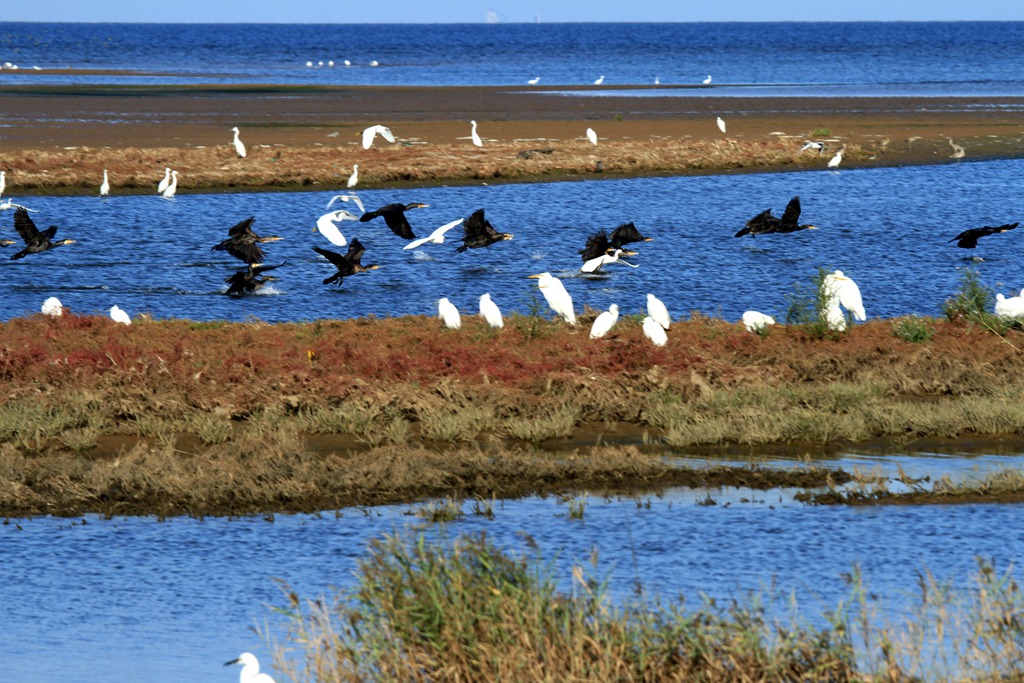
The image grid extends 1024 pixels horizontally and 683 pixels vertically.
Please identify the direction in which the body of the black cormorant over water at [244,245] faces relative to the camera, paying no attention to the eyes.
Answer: to the viewer's right

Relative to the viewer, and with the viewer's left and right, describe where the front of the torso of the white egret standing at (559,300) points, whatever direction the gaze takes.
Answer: facing to the left of the viewer

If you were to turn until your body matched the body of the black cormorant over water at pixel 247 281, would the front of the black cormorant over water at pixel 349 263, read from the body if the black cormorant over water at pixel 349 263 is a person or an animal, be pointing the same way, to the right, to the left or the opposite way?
the same way

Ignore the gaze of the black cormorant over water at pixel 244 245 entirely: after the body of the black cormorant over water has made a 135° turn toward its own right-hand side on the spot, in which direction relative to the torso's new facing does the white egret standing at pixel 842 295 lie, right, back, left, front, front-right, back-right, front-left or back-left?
left

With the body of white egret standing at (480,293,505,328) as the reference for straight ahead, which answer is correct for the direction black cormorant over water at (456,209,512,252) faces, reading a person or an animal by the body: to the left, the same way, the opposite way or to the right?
the opposite way

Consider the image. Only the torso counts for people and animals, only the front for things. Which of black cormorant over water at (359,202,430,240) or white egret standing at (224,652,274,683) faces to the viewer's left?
the white egret standing

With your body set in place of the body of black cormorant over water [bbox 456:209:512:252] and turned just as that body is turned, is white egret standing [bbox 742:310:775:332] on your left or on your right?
on your right

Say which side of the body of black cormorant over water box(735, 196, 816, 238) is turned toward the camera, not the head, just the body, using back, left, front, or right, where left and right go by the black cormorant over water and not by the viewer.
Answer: right

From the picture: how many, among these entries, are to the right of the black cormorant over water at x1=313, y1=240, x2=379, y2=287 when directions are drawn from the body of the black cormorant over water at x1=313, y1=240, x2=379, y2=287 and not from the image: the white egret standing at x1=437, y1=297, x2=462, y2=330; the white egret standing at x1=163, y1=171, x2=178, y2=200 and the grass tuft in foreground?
2

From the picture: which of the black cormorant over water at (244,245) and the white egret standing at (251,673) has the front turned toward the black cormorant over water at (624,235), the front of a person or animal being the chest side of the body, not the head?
the black cormorant over water at (244,245)

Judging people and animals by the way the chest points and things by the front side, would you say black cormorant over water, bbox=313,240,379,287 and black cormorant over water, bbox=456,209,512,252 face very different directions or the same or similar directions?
same or similar directions

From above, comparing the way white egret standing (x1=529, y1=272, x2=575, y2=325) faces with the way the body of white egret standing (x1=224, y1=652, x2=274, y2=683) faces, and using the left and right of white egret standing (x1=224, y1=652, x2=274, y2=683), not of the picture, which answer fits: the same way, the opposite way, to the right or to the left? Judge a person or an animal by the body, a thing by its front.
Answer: the same way

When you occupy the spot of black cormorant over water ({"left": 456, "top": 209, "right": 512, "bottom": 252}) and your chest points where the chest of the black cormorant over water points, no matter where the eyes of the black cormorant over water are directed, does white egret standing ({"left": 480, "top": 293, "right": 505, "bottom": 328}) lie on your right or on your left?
on your right

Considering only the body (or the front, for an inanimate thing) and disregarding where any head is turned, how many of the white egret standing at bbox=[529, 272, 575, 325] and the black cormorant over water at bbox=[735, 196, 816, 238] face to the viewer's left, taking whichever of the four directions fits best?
1

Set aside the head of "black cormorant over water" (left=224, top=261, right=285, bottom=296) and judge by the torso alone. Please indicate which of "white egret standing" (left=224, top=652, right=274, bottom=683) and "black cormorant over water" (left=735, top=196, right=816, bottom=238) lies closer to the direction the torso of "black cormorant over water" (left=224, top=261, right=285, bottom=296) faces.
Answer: the black cormorant over water

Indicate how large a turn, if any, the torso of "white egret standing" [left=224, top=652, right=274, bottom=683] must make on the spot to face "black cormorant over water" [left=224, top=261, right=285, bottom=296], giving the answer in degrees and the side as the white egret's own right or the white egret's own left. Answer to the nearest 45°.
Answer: approximately 90° to the white egret's own right

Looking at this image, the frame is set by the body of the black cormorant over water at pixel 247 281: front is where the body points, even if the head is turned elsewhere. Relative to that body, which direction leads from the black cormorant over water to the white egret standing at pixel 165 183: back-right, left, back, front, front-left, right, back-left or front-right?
left

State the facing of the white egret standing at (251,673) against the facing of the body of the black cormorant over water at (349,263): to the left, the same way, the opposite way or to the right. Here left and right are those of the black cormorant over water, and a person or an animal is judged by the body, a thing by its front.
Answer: the opposite way

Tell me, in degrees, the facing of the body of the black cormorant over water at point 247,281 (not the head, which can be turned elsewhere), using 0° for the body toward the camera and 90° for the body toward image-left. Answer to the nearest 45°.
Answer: approximately 270°

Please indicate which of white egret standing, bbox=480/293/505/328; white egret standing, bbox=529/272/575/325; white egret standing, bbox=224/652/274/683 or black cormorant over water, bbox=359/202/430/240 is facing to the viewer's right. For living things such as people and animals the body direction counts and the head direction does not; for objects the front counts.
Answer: the black cormorant over water

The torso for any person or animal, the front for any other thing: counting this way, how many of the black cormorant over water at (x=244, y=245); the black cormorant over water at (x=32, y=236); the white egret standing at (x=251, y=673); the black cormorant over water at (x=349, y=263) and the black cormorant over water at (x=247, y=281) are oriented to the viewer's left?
1
